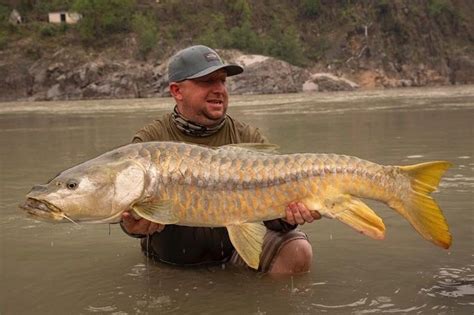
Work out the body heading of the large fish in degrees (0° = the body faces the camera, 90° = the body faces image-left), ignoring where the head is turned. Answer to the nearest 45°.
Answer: approximately 90°

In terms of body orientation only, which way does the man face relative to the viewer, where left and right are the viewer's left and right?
facing the viewer
